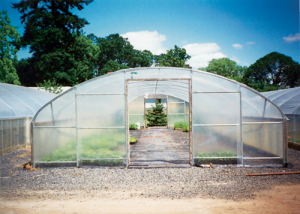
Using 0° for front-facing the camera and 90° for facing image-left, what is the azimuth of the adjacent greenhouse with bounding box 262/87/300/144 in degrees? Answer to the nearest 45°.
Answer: approximately 0°

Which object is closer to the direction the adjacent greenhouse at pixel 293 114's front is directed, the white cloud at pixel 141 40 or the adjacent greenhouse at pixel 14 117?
the adjacent greenhouse

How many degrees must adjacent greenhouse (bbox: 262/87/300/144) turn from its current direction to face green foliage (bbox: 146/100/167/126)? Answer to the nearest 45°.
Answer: approximately 135° to its right

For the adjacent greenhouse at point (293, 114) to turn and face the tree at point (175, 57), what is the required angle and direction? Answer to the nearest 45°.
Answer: approximately 135° to its right

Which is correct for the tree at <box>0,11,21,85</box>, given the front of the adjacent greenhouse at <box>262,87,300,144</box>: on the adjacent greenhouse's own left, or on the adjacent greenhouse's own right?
on the adjacent greenhouse's own right

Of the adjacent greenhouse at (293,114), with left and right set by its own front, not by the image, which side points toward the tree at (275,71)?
back
